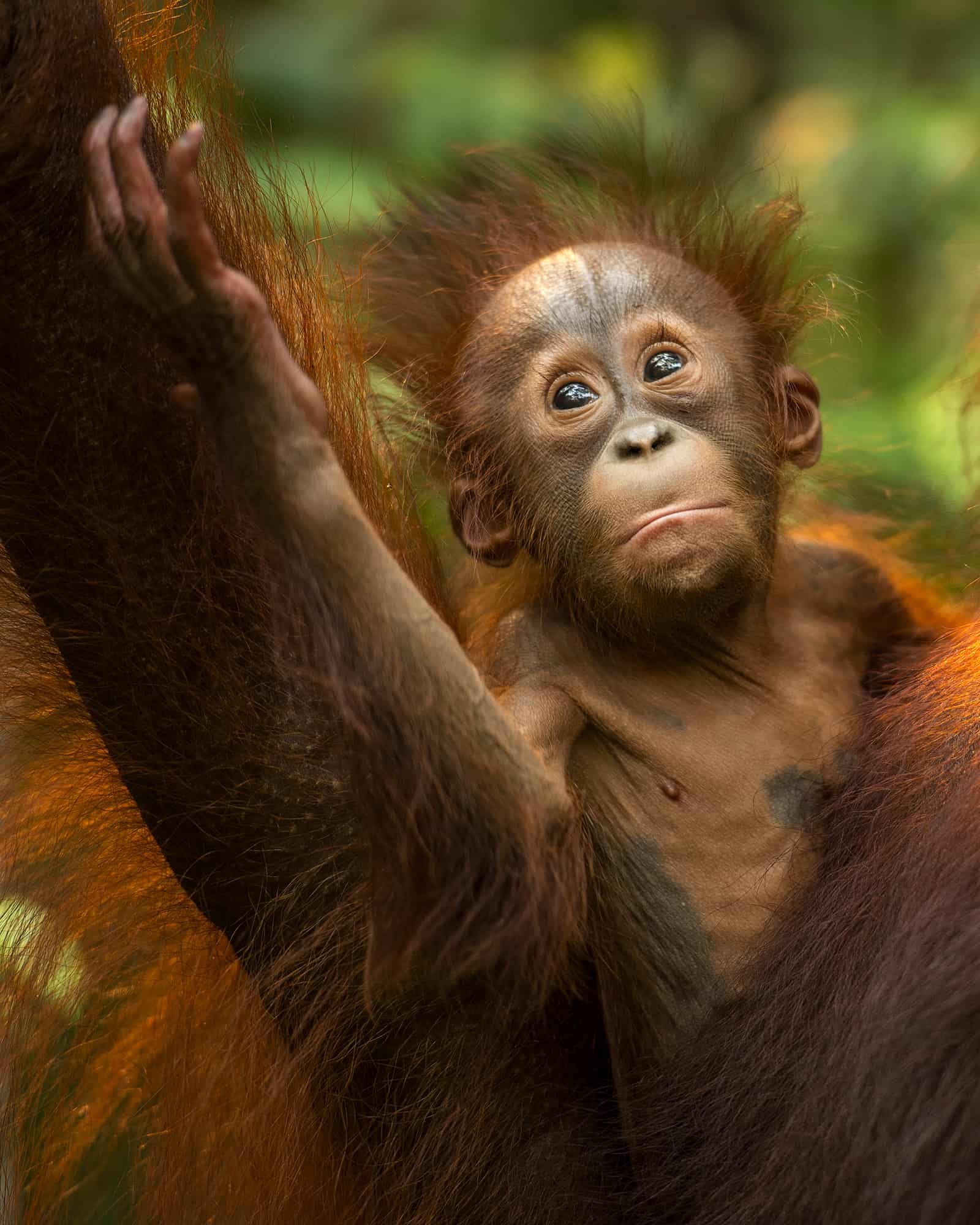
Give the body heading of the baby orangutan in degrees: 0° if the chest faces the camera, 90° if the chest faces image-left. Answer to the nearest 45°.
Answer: approximately 0°
